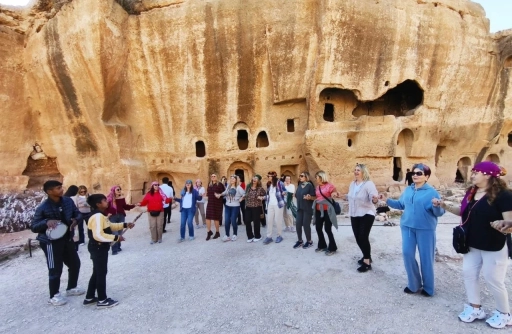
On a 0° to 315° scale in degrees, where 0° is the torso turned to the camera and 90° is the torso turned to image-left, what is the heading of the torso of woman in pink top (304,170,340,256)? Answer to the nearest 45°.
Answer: approximately 45°

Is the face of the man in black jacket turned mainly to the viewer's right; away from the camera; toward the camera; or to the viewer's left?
to the viewer's right

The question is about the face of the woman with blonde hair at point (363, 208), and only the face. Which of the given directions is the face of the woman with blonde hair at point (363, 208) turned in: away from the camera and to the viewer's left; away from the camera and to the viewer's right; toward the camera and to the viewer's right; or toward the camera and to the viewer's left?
toward the camera and to the viewer's left

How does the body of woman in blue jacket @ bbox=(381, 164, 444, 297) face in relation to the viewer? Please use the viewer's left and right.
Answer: facing the viewer and to the left of the viewer

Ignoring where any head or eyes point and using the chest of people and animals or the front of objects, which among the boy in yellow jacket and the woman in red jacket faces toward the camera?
the woman in red jacket

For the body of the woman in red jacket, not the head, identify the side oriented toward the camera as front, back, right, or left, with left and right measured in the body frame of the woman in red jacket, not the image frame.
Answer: front

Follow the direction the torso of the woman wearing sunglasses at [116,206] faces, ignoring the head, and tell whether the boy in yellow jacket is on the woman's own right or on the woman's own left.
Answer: on the woman's own right

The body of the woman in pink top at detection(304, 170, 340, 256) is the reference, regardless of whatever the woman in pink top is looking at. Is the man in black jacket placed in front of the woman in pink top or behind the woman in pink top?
in front

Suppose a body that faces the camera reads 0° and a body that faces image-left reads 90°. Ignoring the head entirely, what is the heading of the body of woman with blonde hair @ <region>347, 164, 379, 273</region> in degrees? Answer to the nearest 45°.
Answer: approximately 45°

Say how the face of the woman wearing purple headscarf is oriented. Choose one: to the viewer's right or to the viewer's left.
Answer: to the viewer's left

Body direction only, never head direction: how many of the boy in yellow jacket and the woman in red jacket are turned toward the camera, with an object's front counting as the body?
1

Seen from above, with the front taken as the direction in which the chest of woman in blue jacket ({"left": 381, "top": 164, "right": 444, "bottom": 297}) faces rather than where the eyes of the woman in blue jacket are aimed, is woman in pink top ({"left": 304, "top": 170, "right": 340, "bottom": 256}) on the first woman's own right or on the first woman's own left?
on the first woman's own right

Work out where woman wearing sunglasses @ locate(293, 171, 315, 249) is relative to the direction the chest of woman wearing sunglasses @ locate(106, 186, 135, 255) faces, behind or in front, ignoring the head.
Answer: in front

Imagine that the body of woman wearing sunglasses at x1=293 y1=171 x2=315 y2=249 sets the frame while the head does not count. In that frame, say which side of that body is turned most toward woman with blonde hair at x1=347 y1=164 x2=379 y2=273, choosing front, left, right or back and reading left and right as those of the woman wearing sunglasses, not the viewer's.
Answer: left

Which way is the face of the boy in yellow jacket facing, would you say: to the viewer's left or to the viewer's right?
to the viewer's right

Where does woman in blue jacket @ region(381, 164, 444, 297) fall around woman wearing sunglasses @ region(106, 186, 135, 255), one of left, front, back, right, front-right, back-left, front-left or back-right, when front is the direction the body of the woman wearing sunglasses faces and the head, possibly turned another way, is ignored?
front
